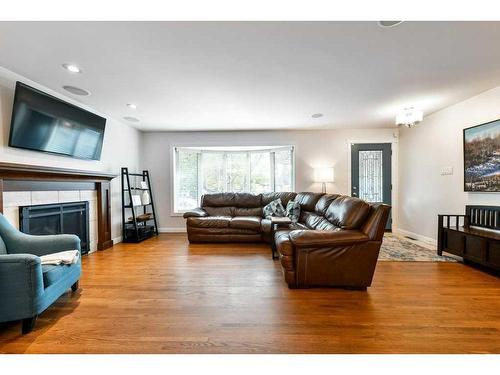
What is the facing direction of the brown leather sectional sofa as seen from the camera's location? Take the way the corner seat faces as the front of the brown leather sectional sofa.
facing the viewer and to the left of the viewer

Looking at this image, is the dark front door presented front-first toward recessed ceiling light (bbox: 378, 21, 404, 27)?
yes

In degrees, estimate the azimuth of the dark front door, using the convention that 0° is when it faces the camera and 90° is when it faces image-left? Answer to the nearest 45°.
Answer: approximately 0°

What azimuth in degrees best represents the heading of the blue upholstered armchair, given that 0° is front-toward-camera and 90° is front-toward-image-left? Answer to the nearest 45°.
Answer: approximately 315°

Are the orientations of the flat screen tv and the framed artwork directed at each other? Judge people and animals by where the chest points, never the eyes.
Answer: yes

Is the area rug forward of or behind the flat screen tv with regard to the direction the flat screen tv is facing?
forward

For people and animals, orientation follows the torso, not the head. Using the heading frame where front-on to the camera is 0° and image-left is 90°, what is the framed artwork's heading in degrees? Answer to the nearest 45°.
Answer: approximately 45°

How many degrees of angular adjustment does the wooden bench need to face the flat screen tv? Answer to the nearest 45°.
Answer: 0° — it already faces it

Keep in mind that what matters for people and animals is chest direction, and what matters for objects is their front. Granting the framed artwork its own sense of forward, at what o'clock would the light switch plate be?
The light switch plate is roughly at 3 o'clock from the framed artwork.

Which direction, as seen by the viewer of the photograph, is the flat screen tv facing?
facing the viewer and to the right of the viewer

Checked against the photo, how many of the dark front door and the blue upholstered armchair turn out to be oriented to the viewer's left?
0

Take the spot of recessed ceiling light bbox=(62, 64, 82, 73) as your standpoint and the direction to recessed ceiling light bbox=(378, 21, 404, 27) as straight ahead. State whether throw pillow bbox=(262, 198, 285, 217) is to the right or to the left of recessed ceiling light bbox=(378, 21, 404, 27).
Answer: left
